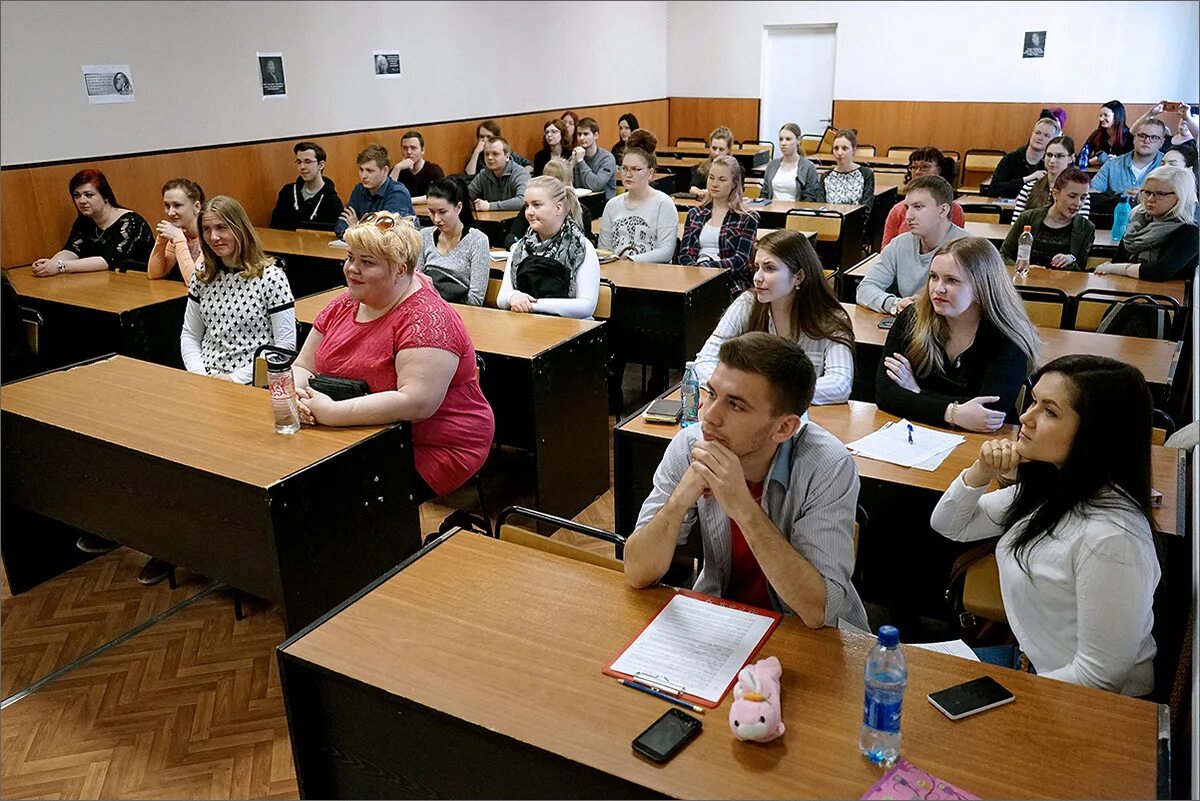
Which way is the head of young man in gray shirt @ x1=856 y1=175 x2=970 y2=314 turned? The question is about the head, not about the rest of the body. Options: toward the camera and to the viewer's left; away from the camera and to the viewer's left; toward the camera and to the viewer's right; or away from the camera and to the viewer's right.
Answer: toward the camera and to the viewer's left

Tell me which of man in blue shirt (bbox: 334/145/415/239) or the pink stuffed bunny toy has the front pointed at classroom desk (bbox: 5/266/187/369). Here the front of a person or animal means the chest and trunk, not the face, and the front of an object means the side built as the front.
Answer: the man in blue shirt

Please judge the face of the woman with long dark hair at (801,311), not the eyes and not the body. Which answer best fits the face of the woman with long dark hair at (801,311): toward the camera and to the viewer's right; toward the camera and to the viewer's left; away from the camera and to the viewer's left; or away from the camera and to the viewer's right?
toward the camera and to the viewer's left

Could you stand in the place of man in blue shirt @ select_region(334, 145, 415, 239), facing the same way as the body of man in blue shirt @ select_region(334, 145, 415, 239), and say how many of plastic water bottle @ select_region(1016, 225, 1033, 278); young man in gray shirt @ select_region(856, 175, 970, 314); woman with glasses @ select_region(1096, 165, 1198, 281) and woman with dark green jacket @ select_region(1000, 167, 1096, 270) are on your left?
4

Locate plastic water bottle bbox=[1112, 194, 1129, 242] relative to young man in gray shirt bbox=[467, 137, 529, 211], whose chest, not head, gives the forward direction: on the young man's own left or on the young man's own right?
on the young man's own left

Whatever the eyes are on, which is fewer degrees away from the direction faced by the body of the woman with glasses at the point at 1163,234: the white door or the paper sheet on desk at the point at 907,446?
the paper sheet on desk

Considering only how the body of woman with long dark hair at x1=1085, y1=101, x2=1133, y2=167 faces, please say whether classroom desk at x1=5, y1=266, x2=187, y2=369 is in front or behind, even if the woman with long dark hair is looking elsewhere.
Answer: in front

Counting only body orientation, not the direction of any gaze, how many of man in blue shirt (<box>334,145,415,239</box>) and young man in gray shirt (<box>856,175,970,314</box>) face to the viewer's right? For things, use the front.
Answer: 0

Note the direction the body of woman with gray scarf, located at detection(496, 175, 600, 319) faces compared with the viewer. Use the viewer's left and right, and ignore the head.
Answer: facing the viewer and to the left of the viewer
